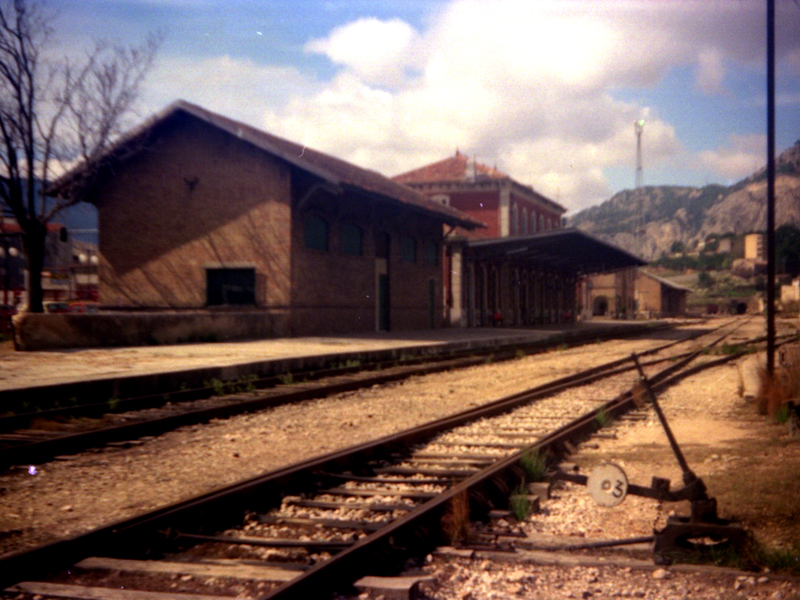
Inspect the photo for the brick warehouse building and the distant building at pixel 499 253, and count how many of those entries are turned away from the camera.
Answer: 0

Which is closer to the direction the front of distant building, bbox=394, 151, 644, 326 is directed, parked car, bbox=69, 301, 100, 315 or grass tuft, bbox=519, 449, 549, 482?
the grass tuft

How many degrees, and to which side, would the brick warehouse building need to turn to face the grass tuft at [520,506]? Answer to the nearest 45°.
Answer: approximately 45° to its right

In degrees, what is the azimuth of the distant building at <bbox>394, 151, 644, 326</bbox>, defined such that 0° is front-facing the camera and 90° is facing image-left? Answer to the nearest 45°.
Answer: approximately 315°

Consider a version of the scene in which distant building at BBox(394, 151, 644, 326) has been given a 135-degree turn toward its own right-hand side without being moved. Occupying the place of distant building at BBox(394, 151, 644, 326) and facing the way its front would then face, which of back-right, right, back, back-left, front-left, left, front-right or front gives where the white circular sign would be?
left

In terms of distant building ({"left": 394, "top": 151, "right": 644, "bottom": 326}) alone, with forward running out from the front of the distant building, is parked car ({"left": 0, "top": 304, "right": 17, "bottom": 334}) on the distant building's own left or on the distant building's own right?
on the distant building's own right

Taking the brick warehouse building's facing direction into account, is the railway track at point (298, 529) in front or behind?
in front

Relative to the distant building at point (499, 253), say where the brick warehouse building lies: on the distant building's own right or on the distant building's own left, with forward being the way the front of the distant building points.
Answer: on the distant building's own right

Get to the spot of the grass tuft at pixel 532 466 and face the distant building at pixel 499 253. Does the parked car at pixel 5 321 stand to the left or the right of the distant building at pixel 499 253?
left

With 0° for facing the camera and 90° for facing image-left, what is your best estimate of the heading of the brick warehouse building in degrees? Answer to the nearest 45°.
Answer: approximately 315°

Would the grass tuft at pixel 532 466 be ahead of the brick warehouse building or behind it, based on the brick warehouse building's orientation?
ahead

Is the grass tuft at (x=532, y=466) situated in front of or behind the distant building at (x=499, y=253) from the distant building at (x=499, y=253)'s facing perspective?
in front

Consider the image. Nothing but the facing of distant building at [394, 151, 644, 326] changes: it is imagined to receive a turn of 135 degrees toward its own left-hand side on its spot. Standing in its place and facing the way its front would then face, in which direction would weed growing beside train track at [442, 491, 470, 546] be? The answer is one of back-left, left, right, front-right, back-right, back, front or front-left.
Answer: back

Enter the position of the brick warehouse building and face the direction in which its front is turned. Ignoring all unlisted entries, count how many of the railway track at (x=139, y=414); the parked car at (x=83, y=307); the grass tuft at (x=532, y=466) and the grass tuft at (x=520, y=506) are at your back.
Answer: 1
